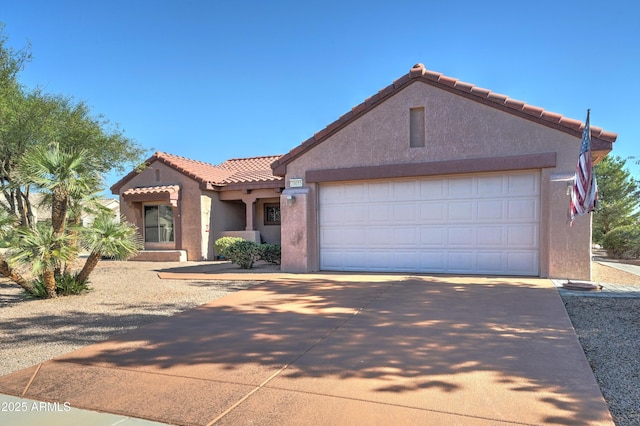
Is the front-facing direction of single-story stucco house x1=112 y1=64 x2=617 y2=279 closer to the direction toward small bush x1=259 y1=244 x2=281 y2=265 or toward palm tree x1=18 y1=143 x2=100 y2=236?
the palm tree

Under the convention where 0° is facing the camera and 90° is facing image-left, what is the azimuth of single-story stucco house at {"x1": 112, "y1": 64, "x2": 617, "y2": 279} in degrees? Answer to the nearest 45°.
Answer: approximately 0°

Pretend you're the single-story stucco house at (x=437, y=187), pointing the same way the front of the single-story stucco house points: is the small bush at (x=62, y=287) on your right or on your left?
on your right

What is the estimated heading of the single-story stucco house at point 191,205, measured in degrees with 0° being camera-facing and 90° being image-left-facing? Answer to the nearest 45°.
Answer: approximately 0°
